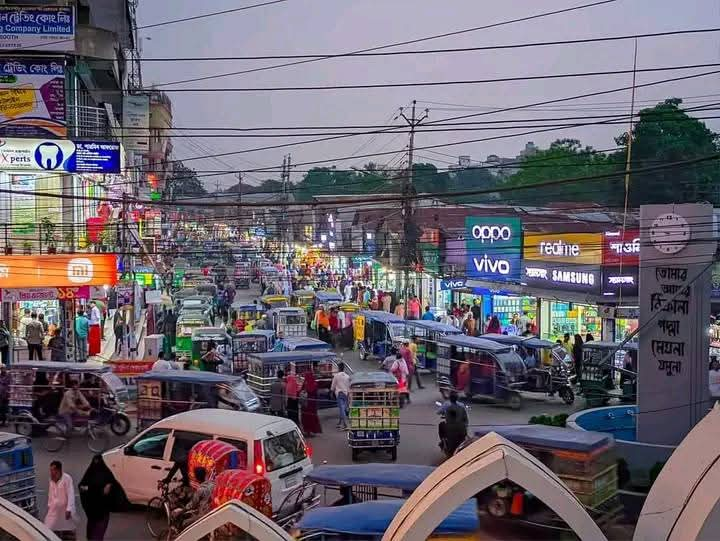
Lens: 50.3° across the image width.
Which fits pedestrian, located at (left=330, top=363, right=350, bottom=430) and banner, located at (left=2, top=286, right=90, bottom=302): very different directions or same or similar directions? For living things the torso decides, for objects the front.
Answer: very different directions

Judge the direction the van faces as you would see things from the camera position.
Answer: facing away from the viewer and to the left of the viewer

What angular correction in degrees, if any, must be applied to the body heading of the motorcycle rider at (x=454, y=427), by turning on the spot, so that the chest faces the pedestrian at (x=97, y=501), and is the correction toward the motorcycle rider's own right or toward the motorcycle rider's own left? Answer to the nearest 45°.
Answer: approximately 135° to the motorcycle rider's own left

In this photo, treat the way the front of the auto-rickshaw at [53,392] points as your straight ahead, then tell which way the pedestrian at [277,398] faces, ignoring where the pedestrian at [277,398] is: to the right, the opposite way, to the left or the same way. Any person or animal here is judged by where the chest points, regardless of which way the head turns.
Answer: to the left

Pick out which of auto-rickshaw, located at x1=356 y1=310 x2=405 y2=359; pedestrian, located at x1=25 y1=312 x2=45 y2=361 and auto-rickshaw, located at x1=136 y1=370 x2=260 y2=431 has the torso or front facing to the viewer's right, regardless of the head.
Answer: auto-rickshaw, located at x1=136 y1=370 x2=260 y2=431

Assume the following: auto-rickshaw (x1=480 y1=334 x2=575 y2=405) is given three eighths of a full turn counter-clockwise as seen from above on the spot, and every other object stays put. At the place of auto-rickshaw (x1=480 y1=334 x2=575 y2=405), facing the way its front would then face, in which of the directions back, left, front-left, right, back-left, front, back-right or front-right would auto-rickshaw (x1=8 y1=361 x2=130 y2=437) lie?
back-left

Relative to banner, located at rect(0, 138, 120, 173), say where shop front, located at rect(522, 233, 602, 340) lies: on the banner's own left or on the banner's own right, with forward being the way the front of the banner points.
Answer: on the banner's own left
